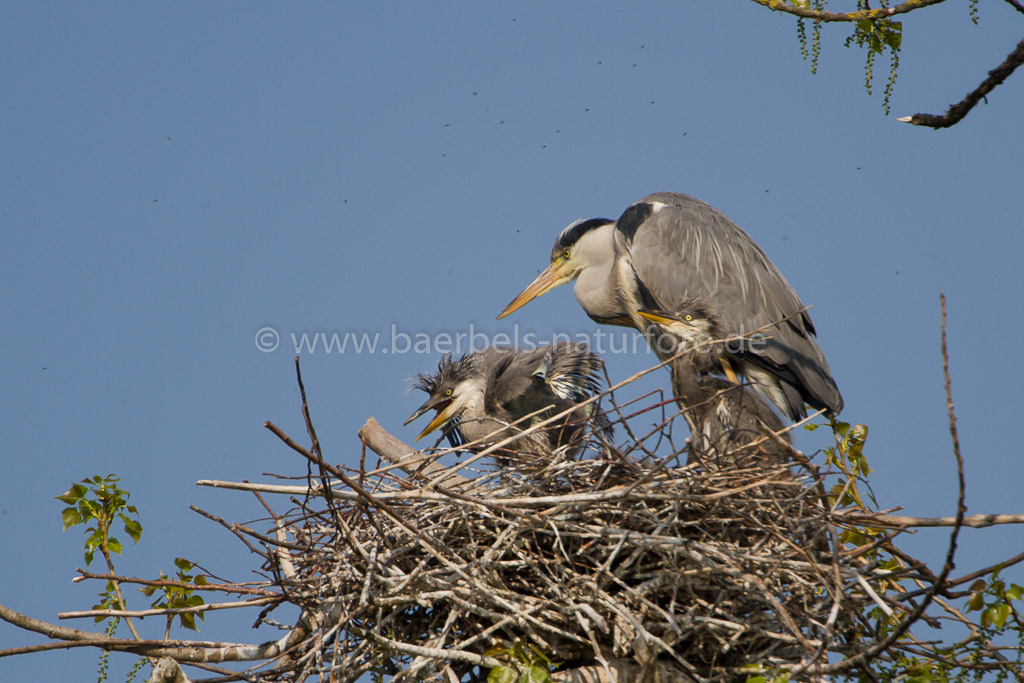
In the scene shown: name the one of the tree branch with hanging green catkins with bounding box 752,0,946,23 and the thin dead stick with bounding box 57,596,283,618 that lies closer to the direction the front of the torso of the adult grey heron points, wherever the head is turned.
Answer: the thin dead stick

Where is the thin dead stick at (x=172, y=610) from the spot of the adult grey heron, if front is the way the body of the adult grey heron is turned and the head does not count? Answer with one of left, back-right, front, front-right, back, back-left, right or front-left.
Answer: front-left

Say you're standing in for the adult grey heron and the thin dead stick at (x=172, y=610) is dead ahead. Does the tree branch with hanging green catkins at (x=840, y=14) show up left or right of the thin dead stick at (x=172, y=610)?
left

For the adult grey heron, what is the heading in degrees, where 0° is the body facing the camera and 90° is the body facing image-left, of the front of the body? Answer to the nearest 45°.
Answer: approximately 90°

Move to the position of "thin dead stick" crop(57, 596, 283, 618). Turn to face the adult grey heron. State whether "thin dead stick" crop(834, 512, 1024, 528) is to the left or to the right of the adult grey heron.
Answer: right

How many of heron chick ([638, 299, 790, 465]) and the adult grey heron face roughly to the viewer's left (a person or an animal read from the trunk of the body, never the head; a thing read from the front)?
2

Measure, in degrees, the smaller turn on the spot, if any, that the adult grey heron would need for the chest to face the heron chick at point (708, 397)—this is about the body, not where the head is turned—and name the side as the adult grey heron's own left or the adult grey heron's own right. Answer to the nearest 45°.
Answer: approximately 90° to the adult grey heron's own left

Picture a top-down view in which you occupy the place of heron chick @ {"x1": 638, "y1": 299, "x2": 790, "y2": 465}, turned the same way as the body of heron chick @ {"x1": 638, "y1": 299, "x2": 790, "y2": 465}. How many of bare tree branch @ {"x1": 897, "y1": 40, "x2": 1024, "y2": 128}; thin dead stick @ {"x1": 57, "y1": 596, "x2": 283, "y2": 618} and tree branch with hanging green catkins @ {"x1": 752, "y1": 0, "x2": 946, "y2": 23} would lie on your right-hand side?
0

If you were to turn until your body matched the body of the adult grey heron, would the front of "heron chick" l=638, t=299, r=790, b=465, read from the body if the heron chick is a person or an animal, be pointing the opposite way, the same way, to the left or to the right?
the same way

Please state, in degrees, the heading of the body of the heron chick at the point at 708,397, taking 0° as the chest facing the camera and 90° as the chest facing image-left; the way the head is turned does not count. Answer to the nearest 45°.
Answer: approximately 90°

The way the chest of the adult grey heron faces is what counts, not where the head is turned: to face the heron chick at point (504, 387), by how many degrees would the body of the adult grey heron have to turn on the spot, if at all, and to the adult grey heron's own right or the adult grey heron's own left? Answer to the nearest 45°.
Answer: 0° — it already faces it
